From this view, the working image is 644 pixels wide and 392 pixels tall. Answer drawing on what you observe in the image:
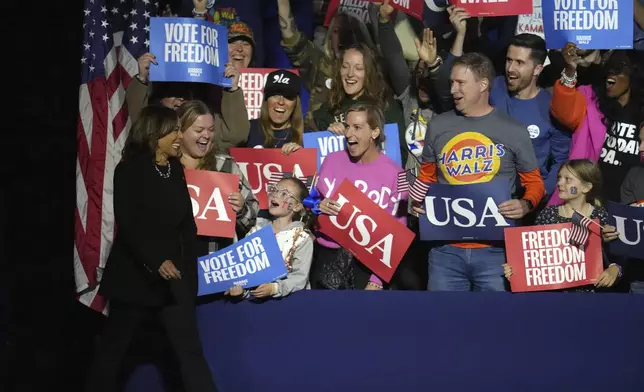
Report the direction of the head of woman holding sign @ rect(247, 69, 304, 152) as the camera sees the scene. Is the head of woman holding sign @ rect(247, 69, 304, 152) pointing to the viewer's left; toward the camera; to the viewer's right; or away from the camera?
toward the camera

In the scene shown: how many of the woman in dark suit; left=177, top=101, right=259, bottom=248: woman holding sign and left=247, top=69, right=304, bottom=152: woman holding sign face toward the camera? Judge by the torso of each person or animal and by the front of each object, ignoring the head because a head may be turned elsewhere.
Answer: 2

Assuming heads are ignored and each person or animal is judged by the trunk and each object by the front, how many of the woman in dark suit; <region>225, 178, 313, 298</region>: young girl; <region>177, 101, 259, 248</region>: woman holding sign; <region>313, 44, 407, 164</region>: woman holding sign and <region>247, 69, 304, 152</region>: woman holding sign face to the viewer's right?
1

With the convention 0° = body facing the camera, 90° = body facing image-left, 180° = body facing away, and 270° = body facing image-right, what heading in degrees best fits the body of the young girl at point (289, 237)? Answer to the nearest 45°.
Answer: approximately 45°

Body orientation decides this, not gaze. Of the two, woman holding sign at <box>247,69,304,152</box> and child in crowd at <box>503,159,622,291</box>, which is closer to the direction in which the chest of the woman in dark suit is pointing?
the child in crowd

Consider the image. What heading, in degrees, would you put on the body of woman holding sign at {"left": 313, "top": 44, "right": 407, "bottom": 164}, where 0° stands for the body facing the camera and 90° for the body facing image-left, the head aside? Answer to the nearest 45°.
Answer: approximately 0°

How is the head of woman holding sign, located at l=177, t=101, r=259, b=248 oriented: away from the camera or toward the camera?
toward the camera

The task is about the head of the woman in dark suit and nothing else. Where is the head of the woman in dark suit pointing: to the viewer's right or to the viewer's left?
to the viewer's right

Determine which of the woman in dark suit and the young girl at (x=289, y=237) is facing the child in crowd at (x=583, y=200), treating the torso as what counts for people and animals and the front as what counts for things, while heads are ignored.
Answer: the woman in dark suit

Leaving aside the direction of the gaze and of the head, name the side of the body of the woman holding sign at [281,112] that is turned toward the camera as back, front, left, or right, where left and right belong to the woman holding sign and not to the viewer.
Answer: front

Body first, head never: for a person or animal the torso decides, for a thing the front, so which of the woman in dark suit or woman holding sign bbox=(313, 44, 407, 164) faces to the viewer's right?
the woman in dark suit
